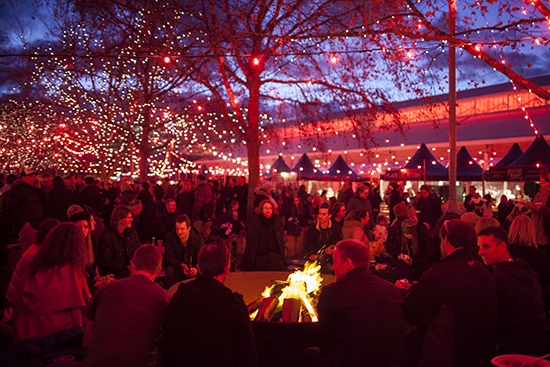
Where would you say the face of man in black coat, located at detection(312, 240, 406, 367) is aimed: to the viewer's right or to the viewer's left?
to the viewer's left

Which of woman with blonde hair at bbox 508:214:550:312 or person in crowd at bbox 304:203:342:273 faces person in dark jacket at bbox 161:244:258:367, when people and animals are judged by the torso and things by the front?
the person in crowd

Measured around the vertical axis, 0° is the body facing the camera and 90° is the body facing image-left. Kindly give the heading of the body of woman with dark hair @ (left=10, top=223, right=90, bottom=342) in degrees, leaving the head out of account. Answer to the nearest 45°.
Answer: approximately 225°

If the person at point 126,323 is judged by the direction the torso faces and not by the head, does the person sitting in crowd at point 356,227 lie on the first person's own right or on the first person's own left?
on the first person's own right

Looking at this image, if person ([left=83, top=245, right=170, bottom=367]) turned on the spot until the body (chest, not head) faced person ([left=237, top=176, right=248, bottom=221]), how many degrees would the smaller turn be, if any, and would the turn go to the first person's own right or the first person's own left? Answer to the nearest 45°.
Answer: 0° — they already face them

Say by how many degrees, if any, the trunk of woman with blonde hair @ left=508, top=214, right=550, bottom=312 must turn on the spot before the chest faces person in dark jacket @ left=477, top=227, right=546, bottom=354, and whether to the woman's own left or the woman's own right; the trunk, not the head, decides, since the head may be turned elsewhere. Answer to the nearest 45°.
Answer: approximately 180°

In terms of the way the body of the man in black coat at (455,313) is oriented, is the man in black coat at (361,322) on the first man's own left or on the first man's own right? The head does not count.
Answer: on the first man's own left

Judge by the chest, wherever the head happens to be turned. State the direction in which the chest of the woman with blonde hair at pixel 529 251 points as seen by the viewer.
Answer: away from the camera

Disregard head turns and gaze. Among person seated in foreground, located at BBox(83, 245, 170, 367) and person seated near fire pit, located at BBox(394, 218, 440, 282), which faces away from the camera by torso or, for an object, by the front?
the person seated in foreground

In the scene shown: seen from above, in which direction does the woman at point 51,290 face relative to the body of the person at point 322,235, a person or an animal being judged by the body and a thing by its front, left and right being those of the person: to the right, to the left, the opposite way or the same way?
the opposite way

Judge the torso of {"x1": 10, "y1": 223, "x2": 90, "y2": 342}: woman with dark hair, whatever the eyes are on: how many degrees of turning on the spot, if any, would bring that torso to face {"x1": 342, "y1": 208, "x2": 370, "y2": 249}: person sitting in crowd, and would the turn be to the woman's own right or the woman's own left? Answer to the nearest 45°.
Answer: approximately 45° to the woman's own right

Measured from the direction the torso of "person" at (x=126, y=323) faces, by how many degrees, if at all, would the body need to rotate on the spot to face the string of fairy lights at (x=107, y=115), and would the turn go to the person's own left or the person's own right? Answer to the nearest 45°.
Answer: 0° — they already face it

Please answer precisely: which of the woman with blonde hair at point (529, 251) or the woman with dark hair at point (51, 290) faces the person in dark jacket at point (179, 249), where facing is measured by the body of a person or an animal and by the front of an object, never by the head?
the woman with dark hair at point (51, 290)

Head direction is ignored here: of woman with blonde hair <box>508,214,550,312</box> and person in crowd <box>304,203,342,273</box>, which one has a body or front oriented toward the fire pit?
the person in crowd

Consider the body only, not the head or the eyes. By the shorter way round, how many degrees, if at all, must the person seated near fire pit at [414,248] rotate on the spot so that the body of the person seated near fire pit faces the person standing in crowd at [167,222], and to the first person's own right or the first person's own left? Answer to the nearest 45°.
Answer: approximately 45° to the first person's own right

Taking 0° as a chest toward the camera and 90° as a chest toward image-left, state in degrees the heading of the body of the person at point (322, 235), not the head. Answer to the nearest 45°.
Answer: approximately 0°

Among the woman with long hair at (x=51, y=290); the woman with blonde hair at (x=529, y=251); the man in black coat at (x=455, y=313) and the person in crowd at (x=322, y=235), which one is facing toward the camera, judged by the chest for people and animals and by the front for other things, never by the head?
the person in crowd
